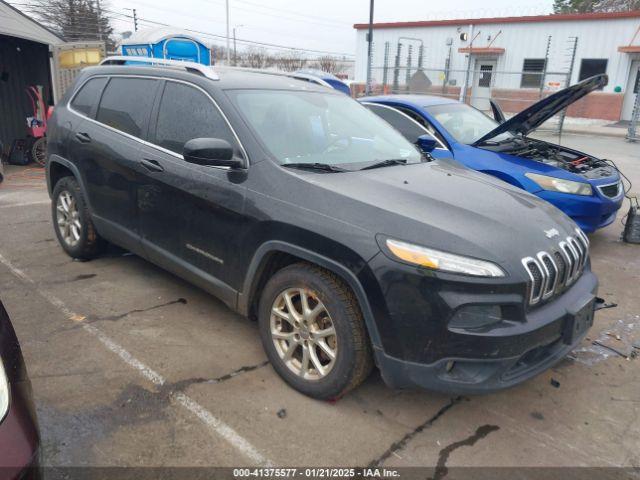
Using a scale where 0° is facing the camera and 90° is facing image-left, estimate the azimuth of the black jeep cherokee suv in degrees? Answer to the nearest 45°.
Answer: approximately 315°

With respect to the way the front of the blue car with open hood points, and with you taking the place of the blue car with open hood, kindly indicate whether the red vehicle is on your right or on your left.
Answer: on your right

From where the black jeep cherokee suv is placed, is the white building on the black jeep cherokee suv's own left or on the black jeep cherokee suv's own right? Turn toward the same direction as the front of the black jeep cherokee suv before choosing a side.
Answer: on the black jeep cherokee suv's own left

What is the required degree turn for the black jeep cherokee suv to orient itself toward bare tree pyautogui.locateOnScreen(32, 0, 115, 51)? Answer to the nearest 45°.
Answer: approximately 180°

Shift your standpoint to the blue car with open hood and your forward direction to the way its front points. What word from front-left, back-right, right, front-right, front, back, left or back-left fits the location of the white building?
back-left

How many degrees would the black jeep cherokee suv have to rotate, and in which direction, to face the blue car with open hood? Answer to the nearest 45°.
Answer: approximately 90° to its left

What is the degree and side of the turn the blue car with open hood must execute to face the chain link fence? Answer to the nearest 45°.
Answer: approximately 135° to its left

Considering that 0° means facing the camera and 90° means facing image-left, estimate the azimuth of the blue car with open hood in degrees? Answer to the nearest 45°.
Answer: approximately 315°

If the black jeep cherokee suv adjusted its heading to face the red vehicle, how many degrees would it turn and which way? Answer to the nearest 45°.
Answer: approximately 90° to its right
